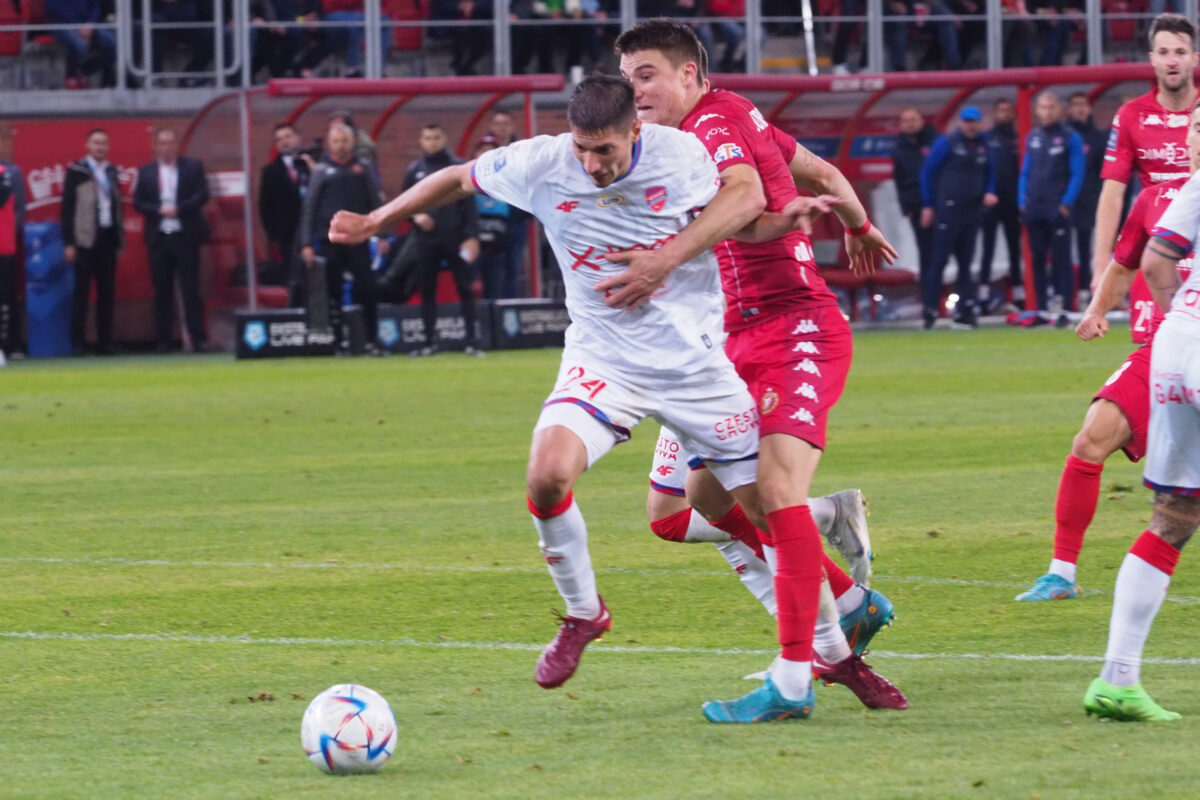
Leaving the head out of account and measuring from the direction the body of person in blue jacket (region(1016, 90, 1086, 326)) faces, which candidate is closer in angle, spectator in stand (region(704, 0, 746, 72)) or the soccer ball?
the soccer ball

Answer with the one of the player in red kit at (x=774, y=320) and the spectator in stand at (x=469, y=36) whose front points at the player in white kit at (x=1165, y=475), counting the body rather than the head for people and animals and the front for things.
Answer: the spectator in stand

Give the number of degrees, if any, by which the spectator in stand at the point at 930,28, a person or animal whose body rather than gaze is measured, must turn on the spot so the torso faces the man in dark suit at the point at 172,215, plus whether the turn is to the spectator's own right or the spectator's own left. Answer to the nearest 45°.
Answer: approximately 45° to the spectator's own right

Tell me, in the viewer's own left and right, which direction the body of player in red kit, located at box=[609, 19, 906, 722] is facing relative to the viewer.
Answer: facing to the left of the viewer

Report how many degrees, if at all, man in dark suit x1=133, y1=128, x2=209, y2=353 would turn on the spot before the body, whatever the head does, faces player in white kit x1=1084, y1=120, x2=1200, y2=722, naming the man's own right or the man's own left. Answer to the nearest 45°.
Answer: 0° — they already face them
